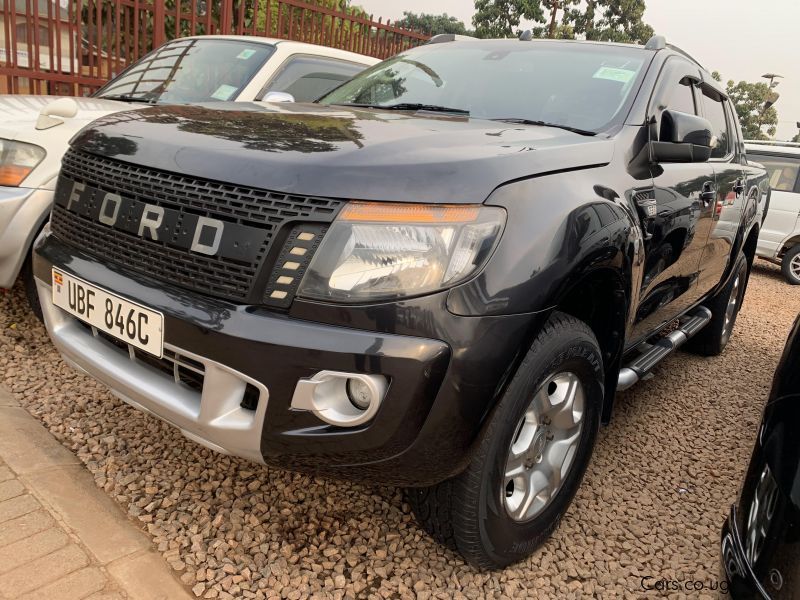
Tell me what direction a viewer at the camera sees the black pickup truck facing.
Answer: facing the viewer and to the left of the viewer

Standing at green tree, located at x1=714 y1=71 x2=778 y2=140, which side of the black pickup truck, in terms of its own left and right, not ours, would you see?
back

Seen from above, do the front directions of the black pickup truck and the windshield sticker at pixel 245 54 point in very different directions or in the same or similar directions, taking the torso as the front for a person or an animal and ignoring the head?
same or similar directions

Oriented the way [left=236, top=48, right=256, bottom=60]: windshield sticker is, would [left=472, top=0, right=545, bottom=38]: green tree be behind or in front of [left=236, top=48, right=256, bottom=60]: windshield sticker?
behind

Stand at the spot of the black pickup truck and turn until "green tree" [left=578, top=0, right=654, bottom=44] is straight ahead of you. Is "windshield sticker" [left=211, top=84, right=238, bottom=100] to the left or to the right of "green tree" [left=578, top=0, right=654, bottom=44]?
left

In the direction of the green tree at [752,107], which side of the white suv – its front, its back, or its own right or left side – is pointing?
back

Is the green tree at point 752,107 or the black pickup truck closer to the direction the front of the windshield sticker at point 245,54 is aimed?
the black pickup truck

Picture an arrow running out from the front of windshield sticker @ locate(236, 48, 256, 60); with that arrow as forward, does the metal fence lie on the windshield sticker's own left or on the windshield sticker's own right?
on the windshield sticker's own right

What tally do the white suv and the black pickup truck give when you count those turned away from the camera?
0
